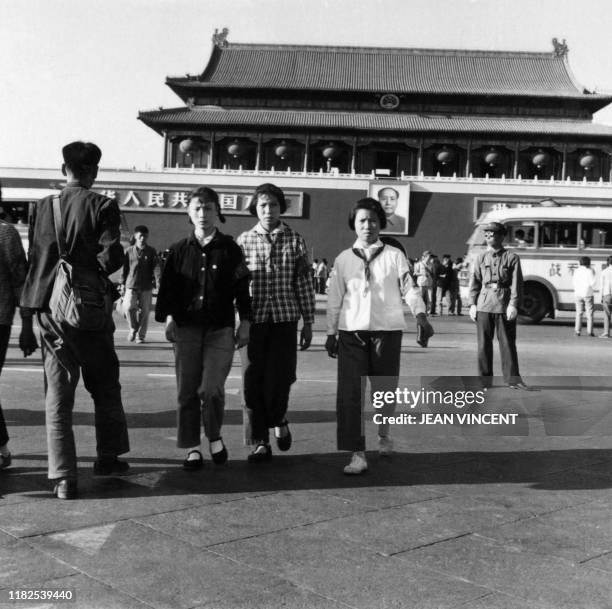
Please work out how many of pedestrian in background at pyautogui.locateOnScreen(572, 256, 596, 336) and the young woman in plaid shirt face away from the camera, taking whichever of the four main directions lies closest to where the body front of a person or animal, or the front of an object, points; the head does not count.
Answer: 1

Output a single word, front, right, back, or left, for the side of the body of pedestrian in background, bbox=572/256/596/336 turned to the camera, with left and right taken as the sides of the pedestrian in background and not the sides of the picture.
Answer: back

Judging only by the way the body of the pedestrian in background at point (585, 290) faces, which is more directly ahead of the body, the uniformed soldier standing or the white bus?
the white bus

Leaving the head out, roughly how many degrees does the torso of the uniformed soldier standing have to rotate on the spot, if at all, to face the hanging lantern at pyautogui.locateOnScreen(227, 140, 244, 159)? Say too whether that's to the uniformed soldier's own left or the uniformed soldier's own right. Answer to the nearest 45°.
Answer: approximately 180°

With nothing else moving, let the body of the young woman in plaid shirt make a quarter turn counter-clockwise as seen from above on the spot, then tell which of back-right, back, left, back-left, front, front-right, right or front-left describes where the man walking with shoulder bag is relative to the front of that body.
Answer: back-right

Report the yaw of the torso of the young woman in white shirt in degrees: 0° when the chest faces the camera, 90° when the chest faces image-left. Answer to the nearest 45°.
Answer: approximately 0°

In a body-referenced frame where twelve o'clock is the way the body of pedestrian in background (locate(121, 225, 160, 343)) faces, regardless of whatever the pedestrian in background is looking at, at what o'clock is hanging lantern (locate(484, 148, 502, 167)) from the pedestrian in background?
The hanging lantern is roughly at 7 o'clock from the pedestrian in background.
